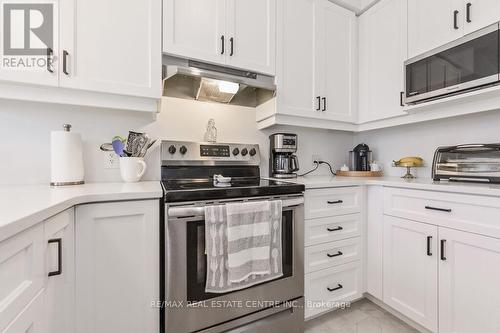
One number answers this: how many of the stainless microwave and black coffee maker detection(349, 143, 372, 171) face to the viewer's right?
0

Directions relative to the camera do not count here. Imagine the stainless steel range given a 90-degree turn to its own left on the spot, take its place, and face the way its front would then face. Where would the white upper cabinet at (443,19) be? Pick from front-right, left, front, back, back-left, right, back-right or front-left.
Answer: front-right

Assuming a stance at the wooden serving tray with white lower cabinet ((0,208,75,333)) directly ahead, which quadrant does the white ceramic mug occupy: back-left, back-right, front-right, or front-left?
front-right

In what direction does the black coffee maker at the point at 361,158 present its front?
toward the camera

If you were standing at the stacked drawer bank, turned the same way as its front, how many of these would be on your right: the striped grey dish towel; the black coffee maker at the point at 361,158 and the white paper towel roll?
2

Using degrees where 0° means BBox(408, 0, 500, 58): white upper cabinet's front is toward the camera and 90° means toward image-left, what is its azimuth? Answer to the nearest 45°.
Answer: approximately 45°

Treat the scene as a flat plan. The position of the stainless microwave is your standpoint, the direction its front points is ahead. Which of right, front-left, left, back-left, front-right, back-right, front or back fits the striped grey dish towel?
front

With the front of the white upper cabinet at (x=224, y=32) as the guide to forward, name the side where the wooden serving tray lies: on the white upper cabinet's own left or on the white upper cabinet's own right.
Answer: on the white upper cabinet's own left

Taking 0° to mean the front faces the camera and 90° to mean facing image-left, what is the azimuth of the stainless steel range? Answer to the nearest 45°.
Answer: approximately 315°

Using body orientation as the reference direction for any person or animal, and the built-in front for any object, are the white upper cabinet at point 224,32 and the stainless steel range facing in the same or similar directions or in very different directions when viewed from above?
same or similar directions

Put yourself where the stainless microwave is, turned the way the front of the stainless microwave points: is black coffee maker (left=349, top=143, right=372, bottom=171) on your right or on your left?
on your right

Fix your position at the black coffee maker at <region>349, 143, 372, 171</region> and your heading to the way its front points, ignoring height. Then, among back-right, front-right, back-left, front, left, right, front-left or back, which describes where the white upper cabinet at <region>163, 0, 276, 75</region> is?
front-right

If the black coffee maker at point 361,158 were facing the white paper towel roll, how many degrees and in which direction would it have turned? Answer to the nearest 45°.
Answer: approximately 45° to its right

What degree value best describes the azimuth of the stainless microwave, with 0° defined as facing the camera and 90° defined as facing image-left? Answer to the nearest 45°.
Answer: approximately 45°

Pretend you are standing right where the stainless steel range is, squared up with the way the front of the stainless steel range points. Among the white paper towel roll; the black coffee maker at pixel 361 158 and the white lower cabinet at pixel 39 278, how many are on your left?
1
